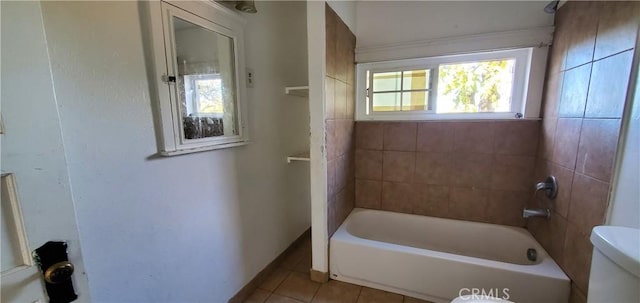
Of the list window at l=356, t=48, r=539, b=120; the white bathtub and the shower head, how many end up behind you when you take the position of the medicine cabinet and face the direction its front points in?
0

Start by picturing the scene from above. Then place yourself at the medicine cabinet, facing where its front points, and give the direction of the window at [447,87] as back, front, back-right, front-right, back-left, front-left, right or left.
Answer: front-left

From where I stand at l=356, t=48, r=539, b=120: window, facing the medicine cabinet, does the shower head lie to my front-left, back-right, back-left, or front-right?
back-left

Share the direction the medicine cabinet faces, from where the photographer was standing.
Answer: facing the viewer and to the right of the viewer

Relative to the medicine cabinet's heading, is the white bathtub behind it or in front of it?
in front

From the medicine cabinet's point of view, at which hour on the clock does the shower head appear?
The shower head is roughly at 11 o'clock from the medicine cabinet.
